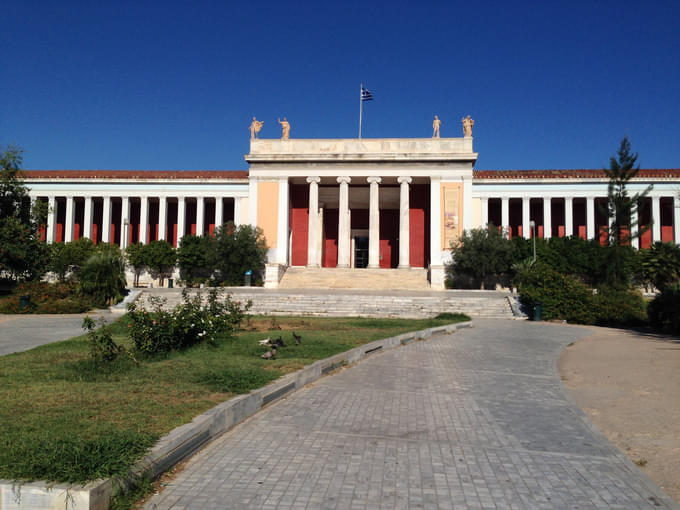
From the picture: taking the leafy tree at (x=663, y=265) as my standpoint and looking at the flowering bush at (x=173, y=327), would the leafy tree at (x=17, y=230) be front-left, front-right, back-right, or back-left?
front-right

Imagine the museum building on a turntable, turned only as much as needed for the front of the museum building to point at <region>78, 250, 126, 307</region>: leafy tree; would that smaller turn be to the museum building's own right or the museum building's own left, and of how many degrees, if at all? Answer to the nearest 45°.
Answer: approximately 45° to the museum building's own right

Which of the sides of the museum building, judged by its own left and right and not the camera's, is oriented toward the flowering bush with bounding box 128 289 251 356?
front

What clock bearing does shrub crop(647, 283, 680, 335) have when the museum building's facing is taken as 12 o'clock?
The shrub is roughly at 11 o'clock from the museum building.

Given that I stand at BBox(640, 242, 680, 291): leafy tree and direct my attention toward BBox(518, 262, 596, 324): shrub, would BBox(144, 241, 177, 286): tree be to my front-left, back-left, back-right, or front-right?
front-right

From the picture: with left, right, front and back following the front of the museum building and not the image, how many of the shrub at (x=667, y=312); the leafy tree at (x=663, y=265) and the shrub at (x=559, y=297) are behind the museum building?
0

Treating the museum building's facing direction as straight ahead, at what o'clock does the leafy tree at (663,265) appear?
The leafy tree is roughly at 10 o'clock from the museum building.

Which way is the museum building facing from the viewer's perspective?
toward the camera

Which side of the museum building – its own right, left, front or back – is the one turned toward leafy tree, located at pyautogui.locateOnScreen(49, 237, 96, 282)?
right

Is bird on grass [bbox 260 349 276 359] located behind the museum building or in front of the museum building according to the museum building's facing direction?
in front

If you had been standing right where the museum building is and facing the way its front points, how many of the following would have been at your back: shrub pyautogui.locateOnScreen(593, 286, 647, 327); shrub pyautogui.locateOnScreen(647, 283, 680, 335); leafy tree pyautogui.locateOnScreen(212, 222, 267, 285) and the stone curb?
0

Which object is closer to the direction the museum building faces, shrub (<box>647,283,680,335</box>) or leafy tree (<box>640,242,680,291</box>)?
the shrub

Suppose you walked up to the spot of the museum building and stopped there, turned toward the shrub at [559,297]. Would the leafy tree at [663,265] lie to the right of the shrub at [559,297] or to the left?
left

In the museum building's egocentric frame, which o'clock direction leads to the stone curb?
The stone curb is roughly at 12 o'clock from the museum building.

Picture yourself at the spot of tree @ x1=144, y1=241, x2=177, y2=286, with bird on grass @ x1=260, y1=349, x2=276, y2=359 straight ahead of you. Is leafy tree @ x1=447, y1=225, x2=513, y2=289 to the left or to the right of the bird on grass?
left

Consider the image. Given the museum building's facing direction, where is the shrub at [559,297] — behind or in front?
in front
